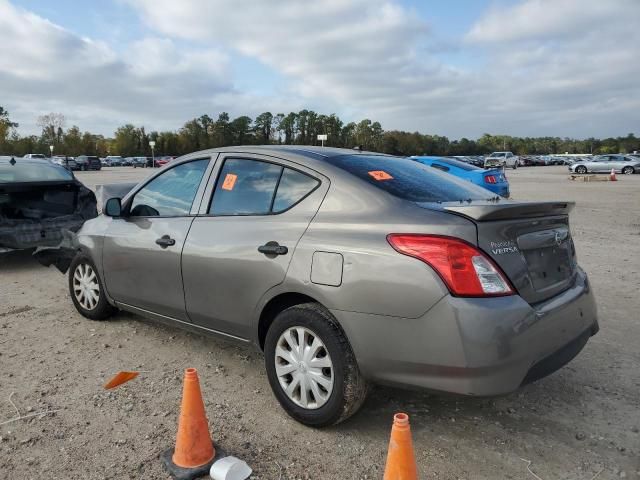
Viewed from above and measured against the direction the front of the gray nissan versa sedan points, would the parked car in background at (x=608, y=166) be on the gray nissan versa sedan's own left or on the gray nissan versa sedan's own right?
on the gray nissan versa sedan's own right

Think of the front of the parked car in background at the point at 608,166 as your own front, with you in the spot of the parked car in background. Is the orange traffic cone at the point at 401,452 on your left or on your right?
on your left

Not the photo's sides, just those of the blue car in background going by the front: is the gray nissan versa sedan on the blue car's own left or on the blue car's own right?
on the blue car's own left

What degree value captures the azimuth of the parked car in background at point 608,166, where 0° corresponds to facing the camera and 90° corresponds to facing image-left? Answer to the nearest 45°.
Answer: approximately 90°

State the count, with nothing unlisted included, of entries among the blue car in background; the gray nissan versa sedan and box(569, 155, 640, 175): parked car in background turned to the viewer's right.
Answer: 0

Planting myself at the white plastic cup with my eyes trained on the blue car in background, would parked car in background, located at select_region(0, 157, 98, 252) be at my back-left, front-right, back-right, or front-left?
front-left

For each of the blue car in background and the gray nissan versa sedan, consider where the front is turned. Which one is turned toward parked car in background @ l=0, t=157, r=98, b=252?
the gray nissan versa sedan

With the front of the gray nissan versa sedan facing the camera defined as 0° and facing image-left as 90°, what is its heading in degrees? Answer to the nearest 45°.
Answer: approximately 135°

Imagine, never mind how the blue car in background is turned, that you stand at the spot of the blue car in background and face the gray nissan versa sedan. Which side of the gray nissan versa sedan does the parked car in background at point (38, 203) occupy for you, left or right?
right

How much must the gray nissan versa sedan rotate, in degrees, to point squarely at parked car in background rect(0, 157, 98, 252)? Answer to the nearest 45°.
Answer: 0° — it already faces it

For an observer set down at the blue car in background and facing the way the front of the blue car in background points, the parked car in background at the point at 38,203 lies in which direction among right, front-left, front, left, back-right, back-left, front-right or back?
left

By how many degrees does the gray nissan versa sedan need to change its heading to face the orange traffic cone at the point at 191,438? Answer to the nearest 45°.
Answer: approximately 90° to its left

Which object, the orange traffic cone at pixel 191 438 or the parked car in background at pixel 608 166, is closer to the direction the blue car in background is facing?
the parked car in background
